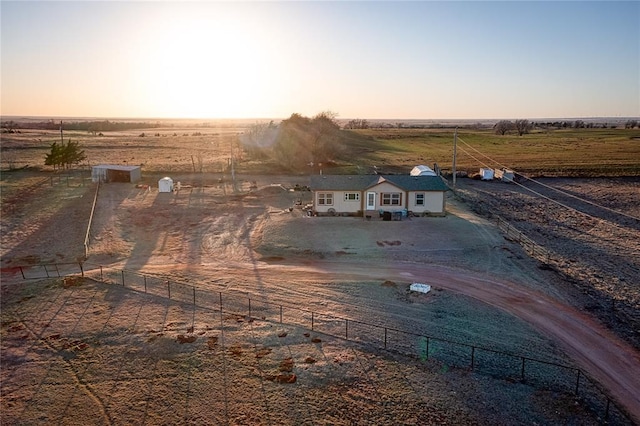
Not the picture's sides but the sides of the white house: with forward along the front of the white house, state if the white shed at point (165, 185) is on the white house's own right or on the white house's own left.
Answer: on the white house's own right

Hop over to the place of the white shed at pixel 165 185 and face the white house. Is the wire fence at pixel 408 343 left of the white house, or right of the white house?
right

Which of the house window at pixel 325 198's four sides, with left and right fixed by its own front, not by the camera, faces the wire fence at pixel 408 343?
front

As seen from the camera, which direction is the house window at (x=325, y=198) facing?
toward the camera

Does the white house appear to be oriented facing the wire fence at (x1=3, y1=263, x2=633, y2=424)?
yes

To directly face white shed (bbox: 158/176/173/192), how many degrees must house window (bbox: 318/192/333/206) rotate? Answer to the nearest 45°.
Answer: approximately 135° to its right

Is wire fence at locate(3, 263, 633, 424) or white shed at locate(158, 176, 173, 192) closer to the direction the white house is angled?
the wire fence

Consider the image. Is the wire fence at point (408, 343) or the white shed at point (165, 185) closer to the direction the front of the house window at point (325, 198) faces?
the wire fence
